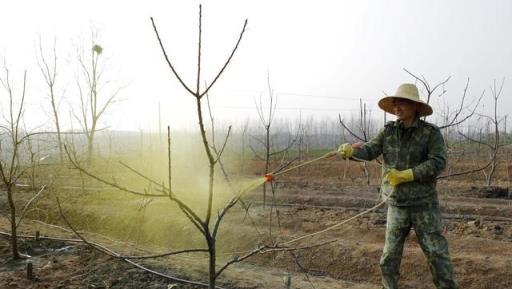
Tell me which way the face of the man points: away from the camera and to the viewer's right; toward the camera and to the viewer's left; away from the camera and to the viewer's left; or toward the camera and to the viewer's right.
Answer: toward the camera and to the viewer's left

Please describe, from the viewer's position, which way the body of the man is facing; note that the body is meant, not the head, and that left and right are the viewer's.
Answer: facing the viewer and to the left of the viewer
